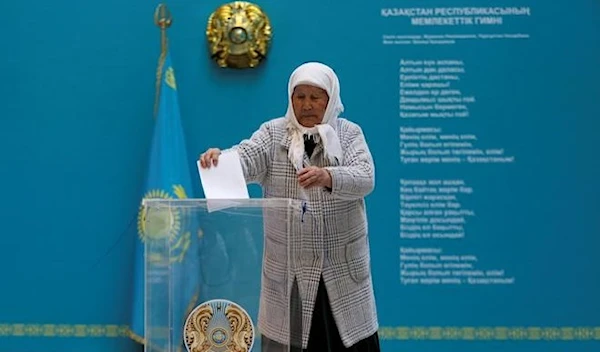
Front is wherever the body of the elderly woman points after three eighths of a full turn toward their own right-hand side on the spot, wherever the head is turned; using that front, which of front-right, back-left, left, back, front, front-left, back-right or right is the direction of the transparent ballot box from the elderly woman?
left

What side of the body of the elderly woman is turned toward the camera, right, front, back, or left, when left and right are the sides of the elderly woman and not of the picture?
front

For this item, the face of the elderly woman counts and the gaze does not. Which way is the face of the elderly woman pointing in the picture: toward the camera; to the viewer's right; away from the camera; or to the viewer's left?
toward the camera
